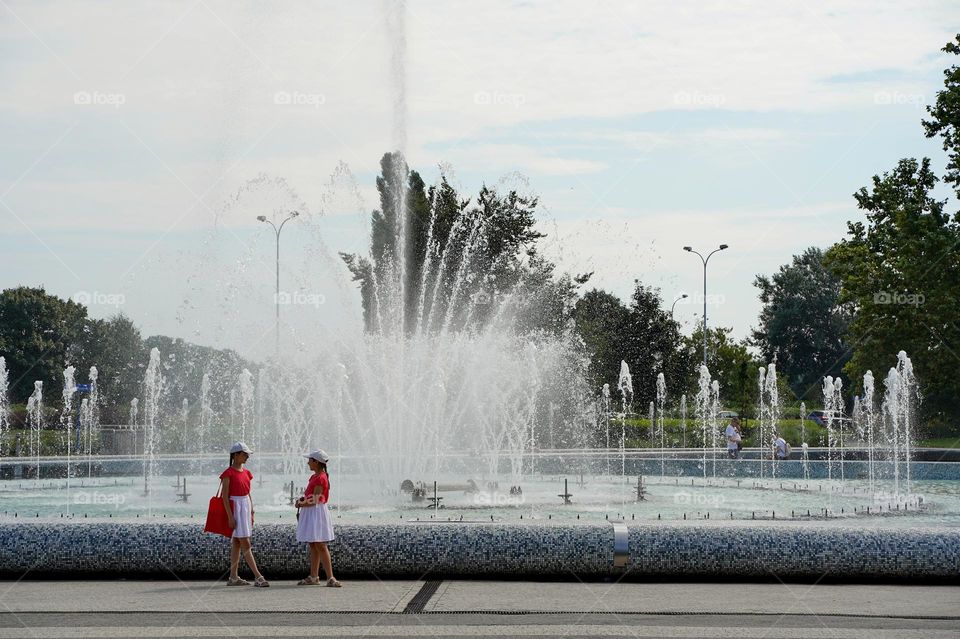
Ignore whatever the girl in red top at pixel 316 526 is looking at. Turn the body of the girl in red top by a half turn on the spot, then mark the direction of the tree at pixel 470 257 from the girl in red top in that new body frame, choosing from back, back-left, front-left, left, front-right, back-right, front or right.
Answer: left

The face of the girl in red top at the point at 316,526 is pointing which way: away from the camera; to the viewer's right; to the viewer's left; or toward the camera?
to the viewer's left

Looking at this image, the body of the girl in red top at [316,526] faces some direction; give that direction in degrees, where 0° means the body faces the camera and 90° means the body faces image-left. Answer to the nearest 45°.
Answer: approximately 90°

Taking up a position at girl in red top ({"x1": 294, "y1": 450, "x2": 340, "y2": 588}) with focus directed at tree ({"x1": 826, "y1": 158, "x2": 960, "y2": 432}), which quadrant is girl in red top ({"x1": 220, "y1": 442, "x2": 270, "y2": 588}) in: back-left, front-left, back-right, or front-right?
back-left

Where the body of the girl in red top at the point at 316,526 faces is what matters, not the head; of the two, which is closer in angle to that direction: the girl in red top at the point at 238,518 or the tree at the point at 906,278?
the girl in red top

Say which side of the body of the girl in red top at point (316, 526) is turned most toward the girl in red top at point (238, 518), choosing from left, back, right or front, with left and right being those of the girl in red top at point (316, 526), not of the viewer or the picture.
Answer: front

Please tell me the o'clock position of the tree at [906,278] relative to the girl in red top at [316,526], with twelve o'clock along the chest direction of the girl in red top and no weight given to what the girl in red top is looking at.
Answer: The tree is roughly at 4 o'clock from the girl in red top.
